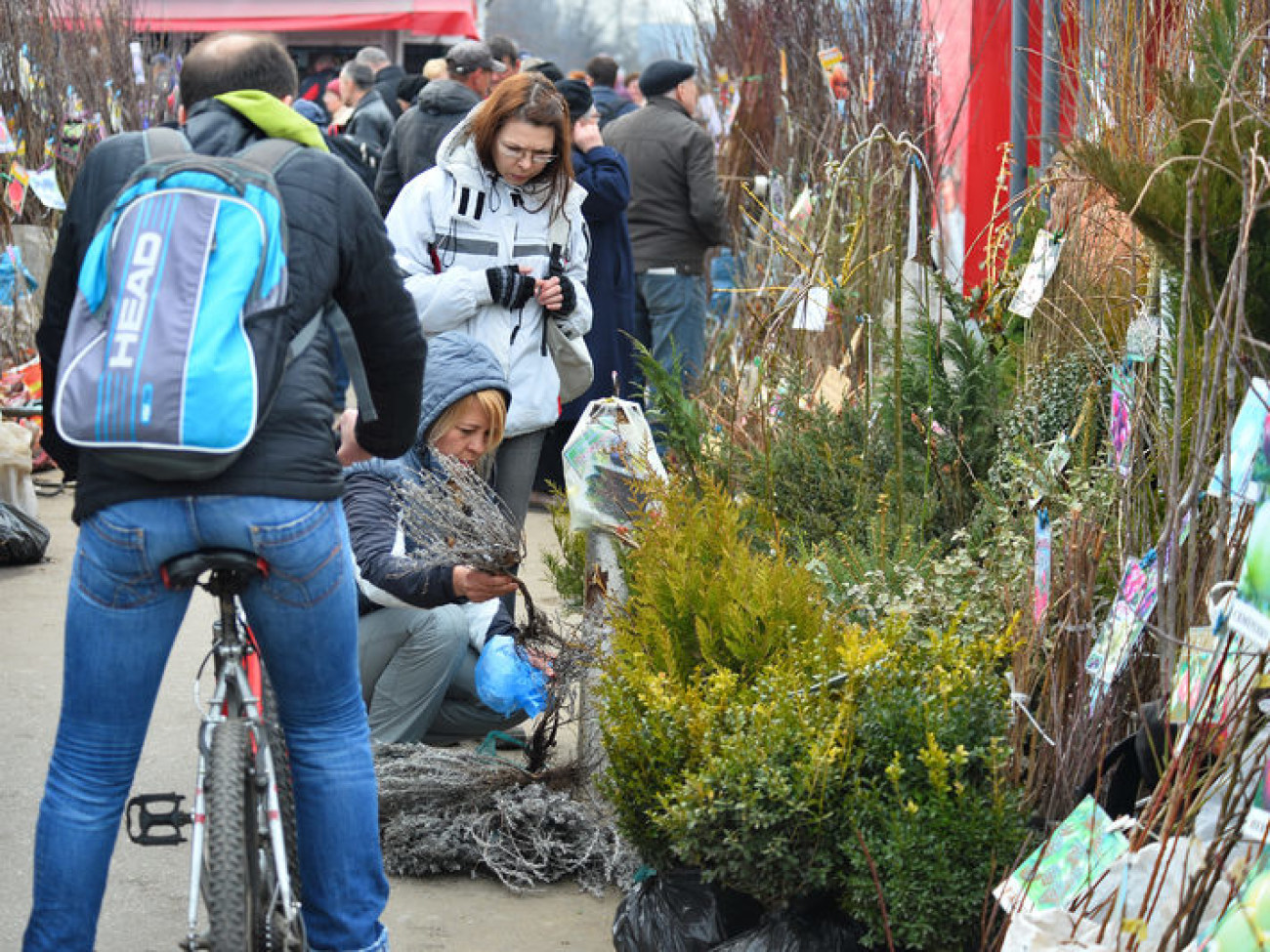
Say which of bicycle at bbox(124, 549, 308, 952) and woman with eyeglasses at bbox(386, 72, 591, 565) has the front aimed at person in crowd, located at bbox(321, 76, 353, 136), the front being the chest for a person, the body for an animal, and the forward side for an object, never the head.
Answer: the bicycle

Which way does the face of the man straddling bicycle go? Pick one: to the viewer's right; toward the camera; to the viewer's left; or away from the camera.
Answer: away from the camera

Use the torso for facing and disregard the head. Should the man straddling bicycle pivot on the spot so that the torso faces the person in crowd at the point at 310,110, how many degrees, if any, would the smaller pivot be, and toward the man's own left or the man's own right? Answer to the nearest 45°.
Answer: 0° — they already face them

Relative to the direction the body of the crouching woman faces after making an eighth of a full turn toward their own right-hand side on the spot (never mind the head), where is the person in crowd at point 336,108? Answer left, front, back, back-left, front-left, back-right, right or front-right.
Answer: back

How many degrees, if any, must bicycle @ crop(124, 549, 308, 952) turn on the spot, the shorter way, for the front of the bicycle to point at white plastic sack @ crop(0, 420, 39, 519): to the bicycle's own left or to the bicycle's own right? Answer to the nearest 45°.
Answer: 0° — it already faces it

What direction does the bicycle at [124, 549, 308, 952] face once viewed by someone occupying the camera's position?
facing away from the viewer

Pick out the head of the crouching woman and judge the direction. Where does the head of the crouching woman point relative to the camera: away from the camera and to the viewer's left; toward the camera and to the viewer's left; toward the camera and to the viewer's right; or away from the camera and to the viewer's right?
toward the camera and to the viewer's right

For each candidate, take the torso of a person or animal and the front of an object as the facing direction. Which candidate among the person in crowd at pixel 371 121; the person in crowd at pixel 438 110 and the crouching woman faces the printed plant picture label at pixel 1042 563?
the crouching woman

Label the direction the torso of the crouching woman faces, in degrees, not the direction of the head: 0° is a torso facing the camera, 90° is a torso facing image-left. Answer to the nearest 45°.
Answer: approximately 315°

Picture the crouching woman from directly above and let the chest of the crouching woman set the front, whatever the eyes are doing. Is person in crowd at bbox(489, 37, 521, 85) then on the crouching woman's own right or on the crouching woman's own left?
on the crouching woman's own left

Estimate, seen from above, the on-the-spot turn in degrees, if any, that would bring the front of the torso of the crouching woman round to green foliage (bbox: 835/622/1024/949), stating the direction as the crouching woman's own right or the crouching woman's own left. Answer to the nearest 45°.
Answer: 0° — they already face it
